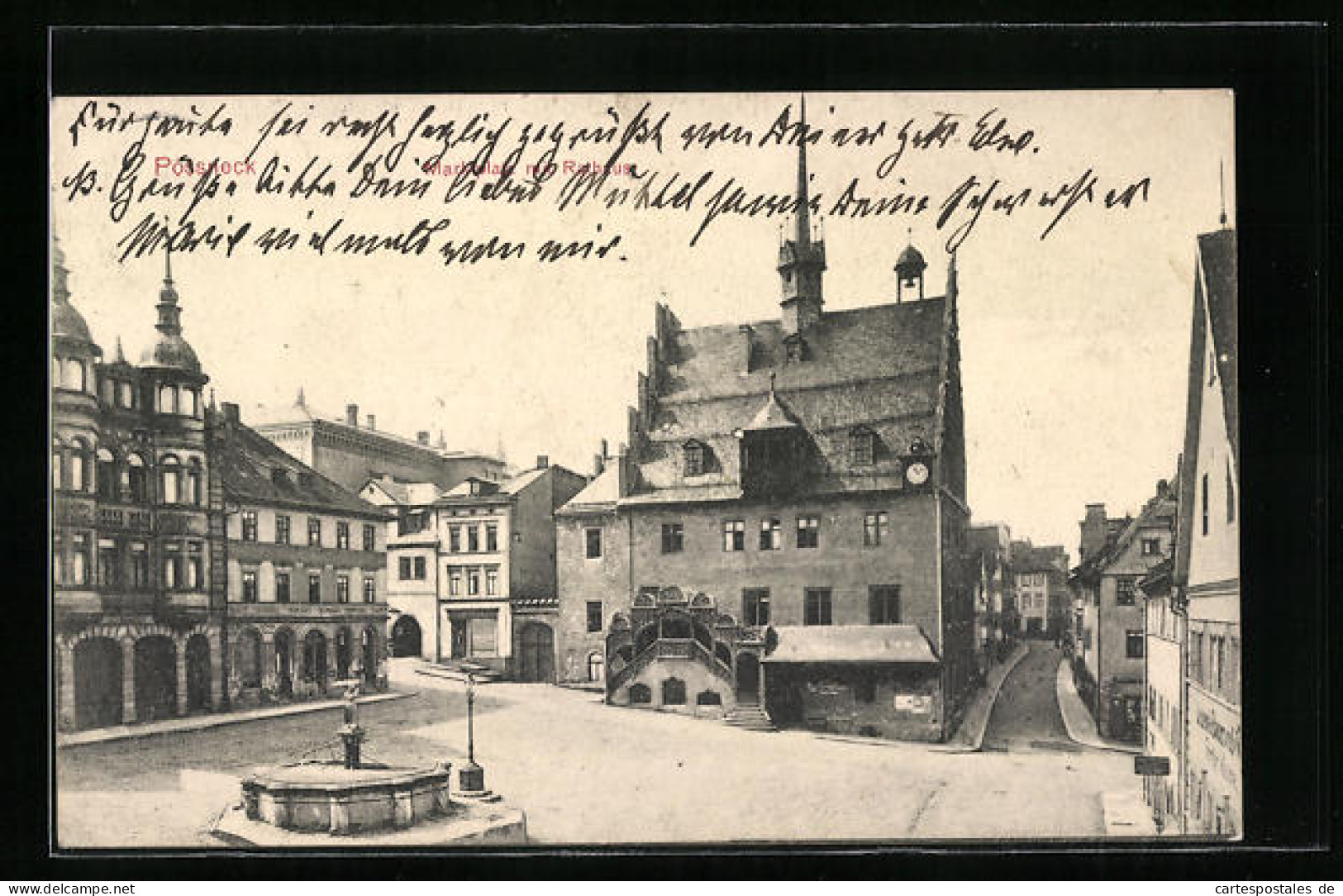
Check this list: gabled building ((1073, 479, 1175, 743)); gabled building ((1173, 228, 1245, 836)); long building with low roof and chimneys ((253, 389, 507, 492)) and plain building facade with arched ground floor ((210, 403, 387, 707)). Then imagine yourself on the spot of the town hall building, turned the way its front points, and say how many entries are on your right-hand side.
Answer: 2

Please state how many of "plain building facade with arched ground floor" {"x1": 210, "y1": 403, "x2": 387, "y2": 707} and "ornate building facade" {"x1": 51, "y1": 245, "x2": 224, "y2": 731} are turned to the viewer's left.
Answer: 0

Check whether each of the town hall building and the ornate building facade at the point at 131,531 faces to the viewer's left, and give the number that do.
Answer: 0

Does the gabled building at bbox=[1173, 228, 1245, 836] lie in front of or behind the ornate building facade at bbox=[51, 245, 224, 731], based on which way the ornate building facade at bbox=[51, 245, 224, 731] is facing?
in front

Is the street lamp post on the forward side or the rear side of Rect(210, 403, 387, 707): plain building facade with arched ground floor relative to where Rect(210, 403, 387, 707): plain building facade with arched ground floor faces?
on the forward side
